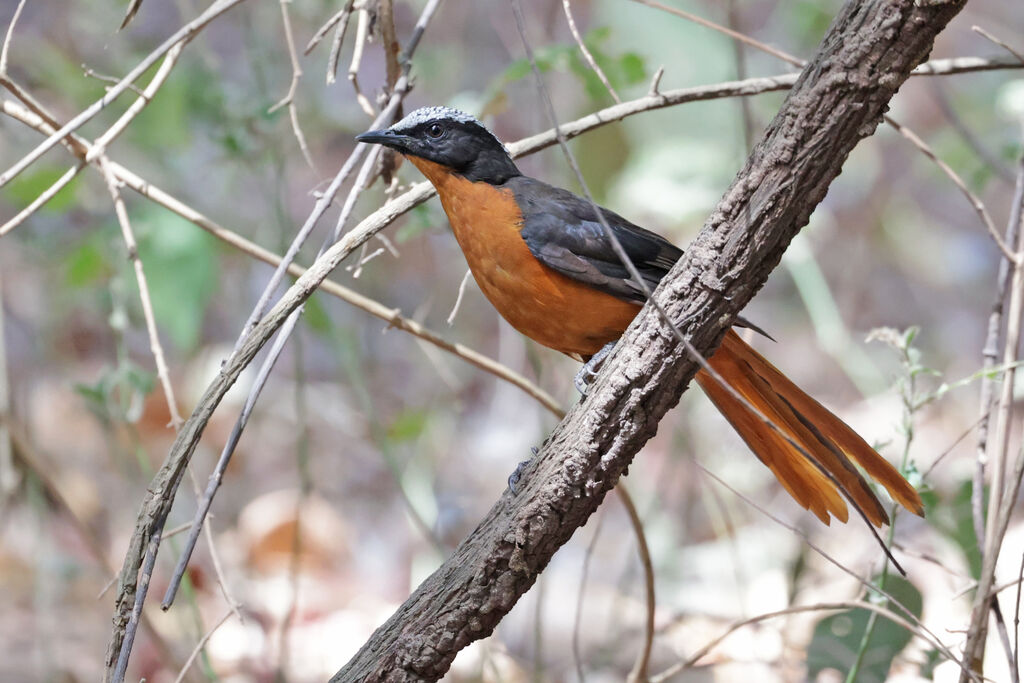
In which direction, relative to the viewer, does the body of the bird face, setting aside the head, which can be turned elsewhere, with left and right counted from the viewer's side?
facing to the left of the viewer

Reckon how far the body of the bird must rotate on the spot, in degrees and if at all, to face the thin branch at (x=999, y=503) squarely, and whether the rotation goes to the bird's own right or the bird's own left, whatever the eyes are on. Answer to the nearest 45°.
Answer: approximately 180°
